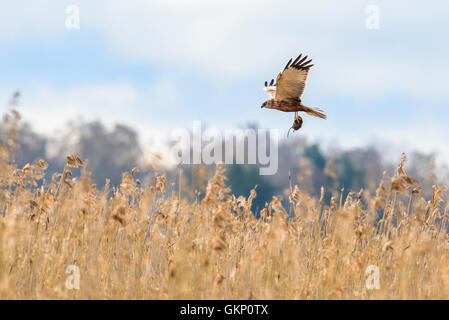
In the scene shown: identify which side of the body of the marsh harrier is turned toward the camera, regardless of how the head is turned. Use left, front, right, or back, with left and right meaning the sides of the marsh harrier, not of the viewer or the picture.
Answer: left
